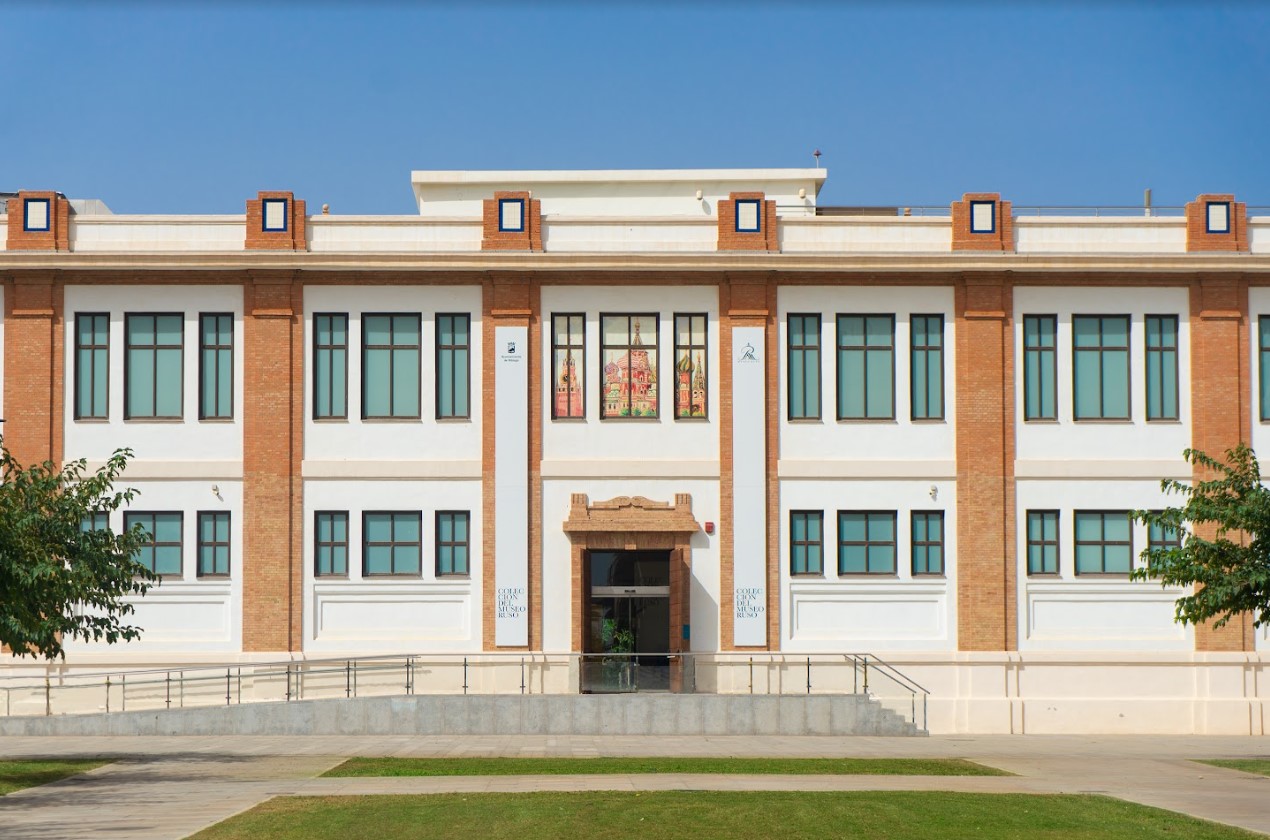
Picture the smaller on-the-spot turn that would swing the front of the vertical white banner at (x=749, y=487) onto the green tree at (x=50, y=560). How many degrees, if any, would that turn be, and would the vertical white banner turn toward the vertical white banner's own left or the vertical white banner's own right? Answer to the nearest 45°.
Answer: approximately 45° to the vertical white banner's own right

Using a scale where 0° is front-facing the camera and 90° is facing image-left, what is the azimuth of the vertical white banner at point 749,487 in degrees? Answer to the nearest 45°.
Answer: approximately 0°

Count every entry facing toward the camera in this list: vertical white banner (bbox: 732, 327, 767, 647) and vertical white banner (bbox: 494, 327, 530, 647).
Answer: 2

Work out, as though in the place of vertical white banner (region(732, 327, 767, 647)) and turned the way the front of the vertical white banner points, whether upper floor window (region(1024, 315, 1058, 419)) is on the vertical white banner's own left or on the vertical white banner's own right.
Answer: on the vertical white banner's own left

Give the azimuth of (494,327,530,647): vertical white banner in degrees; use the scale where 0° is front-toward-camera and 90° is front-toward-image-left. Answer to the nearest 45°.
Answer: approximately 0°

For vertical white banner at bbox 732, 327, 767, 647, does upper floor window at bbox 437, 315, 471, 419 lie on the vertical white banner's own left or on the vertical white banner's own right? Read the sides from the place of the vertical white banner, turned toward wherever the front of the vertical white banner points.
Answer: on the vertical white banner's own right

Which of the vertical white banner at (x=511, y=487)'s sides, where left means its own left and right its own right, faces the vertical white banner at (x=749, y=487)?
left

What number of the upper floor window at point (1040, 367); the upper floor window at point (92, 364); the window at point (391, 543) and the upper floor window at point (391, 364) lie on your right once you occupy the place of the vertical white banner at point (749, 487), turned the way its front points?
3

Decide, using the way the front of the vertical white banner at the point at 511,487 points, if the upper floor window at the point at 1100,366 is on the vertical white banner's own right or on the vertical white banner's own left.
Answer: on the vertical white banner's own left

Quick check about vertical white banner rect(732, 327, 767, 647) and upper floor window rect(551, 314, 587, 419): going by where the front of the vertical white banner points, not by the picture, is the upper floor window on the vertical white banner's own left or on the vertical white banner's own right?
on the vertical white banner's own right

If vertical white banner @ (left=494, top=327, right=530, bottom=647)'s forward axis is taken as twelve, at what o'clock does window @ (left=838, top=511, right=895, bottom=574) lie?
The window is roughly at 9 o'clock from the vertical white banner.
